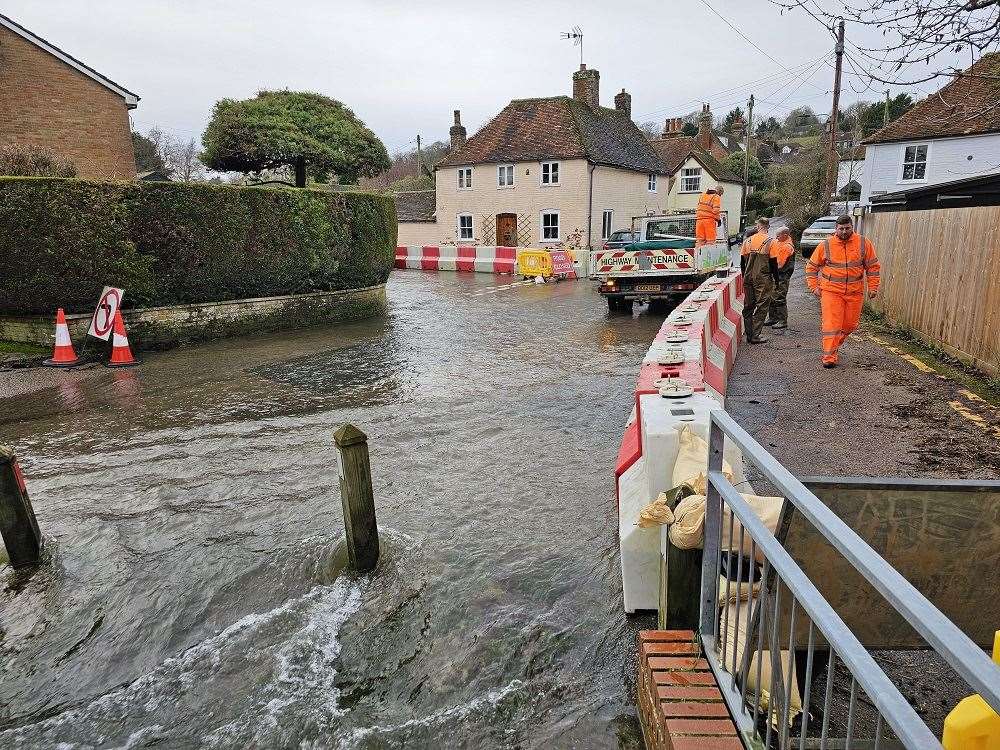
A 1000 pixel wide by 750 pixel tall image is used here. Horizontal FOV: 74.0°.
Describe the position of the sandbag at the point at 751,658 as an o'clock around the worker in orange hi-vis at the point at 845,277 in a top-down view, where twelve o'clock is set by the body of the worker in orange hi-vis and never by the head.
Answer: The sandbag is roughly at 12 o'clock from the worker in orange hi-vis.

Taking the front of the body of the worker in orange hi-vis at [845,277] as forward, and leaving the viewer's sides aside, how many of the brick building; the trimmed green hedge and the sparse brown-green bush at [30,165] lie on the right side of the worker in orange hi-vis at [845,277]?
3

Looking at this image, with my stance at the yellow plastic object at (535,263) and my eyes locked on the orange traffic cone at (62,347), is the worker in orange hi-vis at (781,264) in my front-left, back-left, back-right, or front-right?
front-left

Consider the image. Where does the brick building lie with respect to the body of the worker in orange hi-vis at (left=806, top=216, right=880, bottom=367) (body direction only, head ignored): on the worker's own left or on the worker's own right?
on the worker's own right

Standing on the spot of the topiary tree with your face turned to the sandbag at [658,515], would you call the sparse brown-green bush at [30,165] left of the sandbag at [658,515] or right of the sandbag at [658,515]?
right

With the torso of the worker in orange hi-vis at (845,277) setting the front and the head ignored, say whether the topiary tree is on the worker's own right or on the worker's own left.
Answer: on the worker's own right

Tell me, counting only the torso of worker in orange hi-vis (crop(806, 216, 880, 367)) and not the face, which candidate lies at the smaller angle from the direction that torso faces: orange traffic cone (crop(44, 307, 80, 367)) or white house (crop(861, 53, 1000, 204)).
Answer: the orange traffic cone

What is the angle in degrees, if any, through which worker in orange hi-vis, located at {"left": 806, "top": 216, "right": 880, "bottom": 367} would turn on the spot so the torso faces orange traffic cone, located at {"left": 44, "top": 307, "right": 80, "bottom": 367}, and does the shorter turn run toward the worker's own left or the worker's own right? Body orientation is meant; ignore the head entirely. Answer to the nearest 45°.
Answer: approximately 90° to the worker's own right

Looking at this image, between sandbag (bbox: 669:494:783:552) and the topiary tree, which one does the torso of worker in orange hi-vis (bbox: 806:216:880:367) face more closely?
the sandbag

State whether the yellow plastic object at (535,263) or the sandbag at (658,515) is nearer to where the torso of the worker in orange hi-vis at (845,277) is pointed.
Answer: the sandbag

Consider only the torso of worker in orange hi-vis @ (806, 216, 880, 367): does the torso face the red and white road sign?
no

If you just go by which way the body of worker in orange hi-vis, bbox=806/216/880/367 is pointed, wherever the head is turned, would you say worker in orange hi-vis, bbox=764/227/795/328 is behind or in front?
behind

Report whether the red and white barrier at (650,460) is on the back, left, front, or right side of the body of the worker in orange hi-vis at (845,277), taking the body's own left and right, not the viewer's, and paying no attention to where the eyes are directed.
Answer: front

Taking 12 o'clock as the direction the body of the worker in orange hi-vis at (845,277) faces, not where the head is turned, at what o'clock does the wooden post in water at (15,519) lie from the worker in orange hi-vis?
The wooden post in water is roughly at 1 o'clock from the worker in orange hi-vis.

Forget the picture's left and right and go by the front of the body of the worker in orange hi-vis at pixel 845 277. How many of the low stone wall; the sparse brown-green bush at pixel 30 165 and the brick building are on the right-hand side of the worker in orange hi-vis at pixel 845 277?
3

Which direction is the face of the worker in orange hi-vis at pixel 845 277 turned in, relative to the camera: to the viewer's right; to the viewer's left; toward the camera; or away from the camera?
toward the camera

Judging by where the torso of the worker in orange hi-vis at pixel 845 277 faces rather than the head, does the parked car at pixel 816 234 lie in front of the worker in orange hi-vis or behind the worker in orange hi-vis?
behind

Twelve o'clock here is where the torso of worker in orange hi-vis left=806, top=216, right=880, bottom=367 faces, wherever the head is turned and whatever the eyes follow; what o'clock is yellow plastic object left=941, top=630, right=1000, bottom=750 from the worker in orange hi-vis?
The yellow plastic object is roughly at 12 o'clock from the worker in orange hi-vis.

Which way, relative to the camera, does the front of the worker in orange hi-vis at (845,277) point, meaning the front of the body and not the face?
toward the camera

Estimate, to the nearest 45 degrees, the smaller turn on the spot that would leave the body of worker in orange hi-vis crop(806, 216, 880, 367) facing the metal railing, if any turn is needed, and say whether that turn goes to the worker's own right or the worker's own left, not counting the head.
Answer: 0° — they already face it

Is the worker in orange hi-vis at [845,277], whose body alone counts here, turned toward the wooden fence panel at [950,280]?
no
